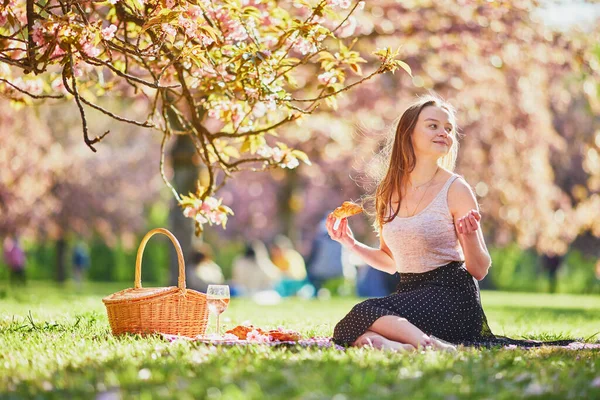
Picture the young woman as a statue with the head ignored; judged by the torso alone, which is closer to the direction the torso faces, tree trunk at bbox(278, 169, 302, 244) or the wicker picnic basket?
the wicker picnic basket

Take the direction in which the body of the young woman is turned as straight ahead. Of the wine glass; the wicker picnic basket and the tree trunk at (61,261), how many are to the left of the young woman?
0

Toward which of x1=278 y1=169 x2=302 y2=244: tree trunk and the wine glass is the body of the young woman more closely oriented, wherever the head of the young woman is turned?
the wine glass

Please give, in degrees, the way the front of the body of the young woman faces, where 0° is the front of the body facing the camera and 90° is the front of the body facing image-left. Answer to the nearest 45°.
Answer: approximately 45°

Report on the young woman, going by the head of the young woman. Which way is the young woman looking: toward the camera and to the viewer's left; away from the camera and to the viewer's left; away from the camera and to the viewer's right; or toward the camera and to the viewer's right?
toward the camera and to the viewer's right

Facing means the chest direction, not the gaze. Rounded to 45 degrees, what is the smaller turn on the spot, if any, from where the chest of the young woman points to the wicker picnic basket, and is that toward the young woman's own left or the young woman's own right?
approximately 45° to the young woman's own right

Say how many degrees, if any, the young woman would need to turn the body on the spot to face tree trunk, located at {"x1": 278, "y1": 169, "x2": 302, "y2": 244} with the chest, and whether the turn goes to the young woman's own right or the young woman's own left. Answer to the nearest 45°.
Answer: approximately 135° to the young woman's own right

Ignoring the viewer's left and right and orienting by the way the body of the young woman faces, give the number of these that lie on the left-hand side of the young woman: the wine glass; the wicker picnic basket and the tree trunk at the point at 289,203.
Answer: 0

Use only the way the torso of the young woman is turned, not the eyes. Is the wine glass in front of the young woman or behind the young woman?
in front

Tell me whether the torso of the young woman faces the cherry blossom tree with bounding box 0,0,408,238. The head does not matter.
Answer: no
